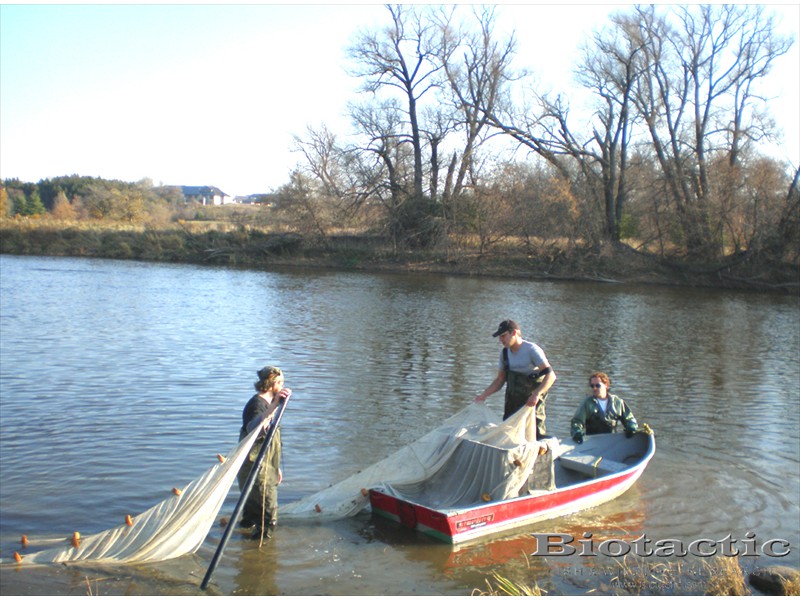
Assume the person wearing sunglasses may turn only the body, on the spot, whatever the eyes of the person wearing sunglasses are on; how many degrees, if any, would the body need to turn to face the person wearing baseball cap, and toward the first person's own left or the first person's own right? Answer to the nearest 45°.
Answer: approximately 45° to the first person's own right

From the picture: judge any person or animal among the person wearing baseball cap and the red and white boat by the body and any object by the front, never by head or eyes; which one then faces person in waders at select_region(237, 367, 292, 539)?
the person wearing baseball cap

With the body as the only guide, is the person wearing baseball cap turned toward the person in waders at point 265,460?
yes

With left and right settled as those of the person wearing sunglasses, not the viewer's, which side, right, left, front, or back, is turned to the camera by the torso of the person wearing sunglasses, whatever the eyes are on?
front

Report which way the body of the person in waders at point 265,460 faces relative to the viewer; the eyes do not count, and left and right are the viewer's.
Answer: facing to the right of the viewer

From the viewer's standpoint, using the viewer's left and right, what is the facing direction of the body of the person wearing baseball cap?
facing the viewer and to the left of the viewer

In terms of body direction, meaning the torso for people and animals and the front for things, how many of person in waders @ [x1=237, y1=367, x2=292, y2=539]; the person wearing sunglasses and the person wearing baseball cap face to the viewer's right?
1

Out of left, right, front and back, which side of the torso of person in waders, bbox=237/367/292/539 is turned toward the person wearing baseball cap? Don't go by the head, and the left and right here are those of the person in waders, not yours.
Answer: front

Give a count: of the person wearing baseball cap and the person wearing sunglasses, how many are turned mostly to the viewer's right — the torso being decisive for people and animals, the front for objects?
0

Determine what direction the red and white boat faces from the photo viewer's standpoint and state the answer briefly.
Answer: facing away from the viewer and to the right of the viewer

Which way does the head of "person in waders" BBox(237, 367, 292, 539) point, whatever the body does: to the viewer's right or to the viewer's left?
to the viewer's right
